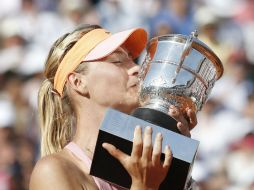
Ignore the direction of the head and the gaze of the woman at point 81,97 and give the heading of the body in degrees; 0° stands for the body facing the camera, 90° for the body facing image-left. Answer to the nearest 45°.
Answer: approximately 270°

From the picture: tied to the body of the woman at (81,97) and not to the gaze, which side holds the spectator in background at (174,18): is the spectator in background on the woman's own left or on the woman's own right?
on the woman's own left
